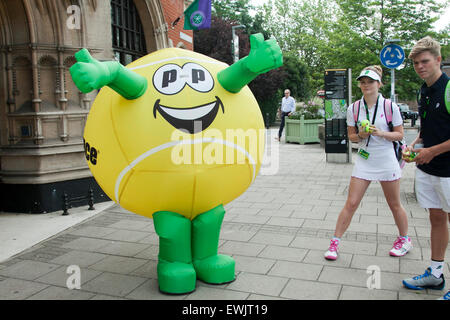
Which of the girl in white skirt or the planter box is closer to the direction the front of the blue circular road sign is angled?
the girl in white skirt

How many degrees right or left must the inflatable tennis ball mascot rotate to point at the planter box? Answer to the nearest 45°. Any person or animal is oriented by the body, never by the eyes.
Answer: approximately 180°

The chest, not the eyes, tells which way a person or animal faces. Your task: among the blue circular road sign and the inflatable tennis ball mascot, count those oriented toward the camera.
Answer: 2

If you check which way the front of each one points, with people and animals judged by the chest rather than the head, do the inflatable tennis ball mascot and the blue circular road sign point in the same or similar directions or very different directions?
same or similar directions

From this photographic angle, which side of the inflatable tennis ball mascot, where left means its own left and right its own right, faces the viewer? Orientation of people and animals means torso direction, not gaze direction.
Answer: front

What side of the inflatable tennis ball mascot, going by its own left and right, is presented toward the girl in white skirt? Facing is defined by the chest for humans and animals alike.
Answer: left

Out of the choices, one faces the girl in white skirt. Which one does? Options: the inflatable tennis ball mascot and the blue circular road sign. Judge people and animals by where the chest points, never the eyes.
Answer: the blue circular road sign

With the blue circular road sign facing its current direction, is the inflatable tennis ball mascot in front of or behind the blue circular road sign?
in front

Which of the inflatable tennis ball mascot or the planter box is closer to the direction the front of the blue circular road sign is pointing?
the inflatable tennis ball mascot

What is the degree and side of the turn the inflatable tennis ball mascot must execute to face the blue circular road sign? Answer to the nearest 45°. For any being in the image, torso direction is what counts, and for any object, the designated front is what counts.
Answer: approximately 135° to its left

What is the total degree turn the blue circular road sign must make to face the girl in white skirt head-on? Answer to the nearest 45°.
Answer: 0° — it already faces them

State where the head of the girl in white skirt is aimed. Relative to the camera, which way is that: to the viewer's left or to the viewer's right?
to the viewer's left
